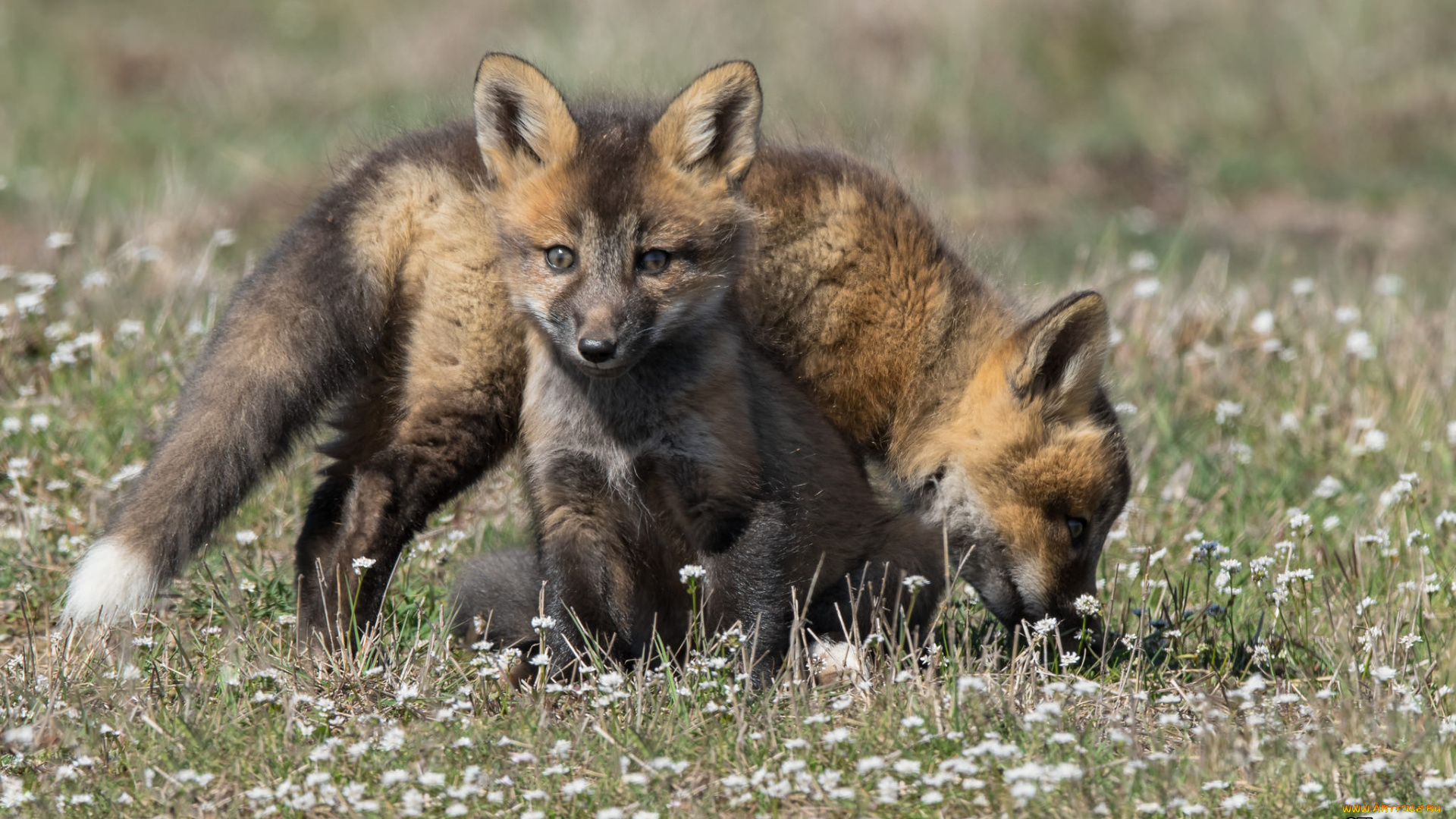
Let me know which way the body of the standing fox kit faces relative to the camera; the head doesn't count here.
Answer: to the viewer's right
